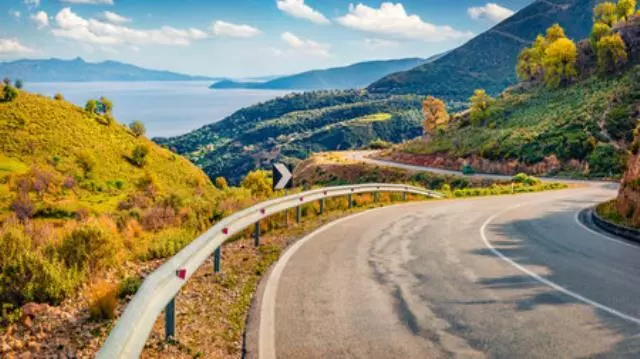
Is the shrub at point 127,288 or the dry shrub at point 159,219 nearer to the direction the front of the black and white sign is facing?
the shrub

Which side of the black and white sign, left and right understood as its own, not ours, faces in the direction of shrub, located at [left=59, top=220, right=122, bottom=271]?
front

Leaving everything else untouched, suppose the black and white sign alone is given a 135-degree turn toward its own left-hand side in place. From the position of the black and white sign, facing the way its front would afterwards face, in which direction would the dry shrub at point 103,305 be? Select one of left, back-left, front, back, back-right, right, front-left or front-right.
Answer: back-right

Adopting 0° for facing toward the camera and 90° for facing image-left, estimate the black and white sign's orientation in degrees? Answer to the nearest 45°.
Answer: approximately 0°

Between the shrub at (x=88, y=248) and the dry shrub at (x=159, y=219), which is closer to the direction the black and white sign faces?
the shrub

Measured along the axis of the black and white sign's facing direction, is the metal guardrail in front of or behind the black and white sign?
in front

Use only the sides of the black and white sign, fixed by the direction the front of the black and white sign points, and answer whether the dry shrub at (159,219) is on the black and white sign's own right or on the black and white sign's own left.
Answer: on the black and white sign's own right

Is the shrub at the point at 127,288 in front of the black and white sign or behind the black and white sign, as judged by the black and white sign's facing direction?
in front
